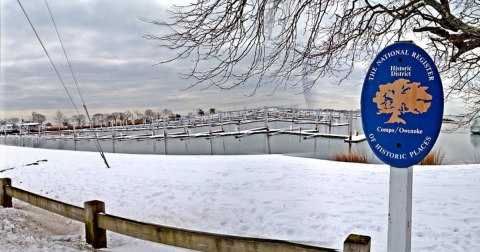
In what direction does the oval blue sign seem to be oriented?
toward the camera
